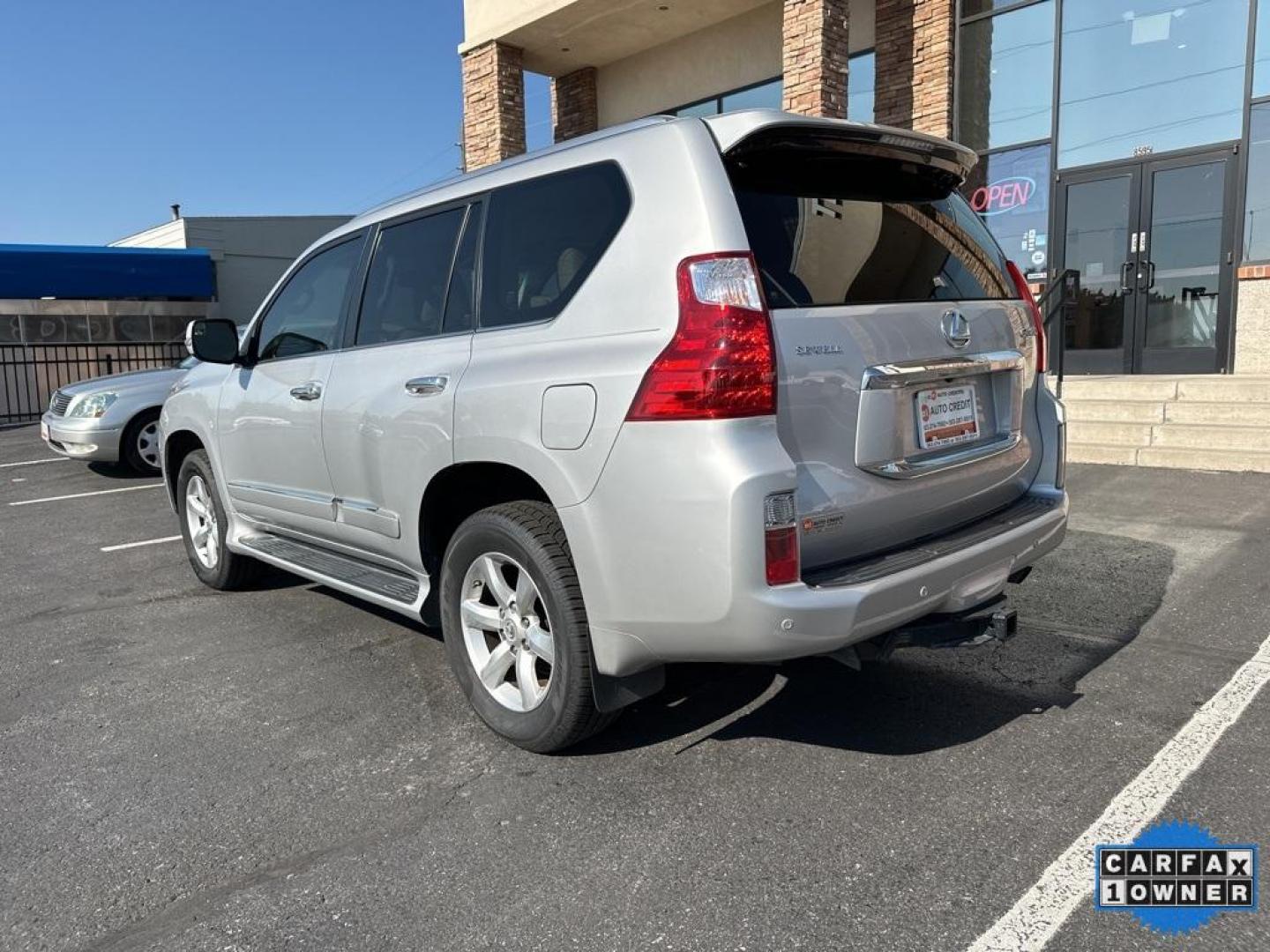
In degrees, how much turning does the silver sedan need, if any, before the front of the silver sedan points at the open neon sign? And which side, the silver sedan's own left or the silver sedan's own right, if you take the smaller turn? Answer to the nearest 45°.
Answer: approximately 135° to the silver sedan's own left

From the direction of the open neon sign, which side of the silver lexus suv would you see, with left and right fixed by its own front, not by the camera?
right

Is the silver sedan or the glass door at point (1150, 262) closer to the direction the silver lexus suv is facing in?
the silver sedan

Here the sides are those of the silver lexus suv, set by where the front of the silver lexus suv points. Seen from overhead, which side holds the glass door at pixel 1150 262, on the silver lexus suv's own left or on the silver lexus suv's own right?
on the silver lexus suv's own right

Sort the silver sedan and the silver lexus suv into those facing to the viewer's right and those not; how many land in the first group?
0

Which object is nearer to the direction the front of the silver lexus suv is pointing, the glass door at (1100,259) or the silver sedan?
the silver sedan

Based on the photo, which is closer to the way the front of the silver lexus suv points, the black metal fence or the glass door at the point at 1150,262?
the black metal fence

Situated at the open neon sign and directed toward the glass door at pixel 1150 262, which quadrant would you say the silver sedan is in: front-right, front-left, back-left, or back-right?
back-right

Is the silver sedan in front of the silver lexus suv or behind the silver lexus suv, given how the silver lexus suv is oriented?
in front

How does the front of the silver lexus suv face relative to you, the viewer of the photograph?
facing away from the viewer and to the left of the viewer

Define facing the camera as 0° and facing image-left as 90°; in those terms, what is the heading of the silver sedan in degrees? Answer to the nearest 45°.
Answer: approximately 45°
